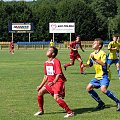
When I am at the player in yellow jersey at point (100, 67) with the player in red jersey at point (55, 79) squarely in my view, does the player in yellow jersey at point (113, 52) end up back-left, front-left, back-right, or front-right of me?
back-right

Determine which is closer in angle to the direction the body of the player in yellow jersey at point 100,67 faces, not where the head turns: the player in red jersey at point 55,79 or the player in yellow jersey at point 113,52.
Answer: the player in red jersey

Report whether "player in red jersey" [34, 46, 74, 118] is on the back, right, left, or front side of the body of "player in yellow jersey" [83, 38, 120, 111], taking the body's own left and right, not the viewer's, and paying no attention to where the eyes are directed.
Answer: front

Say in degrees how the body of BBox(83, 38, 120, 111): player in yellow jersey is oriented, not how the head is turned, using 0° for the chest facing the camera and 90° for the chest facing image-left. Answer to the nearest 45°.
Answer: approximately 45°

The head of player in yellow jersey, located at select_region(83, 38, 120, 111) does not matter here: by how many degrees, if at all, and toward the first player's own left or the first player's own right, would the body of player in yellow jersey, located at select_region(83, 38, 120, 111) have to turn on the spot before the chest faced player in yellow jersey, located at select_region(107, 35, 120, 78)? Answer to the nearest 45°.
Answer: approximately 135° to the first player's own right
